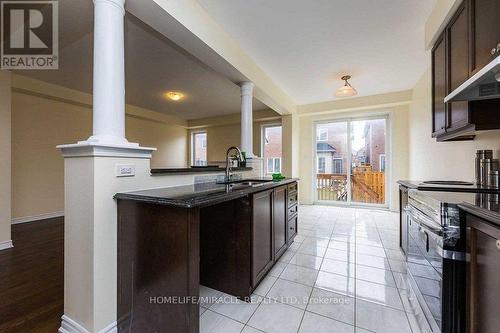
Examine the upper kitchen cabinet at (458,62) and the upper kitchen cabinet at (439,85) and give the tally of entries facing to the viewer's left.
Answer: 2

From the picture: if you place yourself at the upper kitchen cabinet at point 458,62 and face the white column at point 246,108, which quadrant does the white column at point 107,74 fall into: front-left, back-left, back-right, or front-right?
front-left

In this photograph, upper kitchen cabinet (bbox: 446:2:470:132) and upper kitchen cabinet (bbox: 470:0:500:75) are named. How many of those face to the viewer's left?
2

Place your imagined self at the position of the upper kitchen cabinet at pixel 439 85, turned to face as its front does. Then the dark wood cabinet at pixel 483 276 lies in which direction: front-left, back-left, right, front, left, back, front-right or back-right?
left

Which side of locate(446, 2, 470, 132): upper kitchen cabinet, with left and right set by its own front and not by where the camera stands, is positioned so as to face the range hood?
left

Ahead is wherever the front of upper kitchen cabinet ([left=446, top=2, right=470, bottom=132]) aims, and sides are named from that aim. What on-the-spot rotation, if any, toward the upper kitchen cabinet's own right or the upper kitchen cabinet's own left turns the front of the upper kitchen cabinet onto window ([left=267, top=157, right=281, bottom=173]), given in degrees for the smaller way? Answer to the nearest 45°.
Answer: approximately 45° to the upper kitchen cabinet's own right

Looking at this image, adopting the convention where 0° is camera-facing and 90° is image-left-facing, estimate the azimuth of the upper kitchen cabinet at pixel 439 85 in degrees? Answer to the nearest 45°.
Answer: approximately 90°

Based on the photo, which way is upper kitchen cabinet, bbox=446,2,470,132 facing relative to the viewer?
to the viewer's left

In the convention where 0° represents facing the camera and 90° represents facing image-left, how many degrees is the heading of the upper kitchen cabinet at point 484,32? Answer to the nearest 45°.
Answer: approximately 90°
